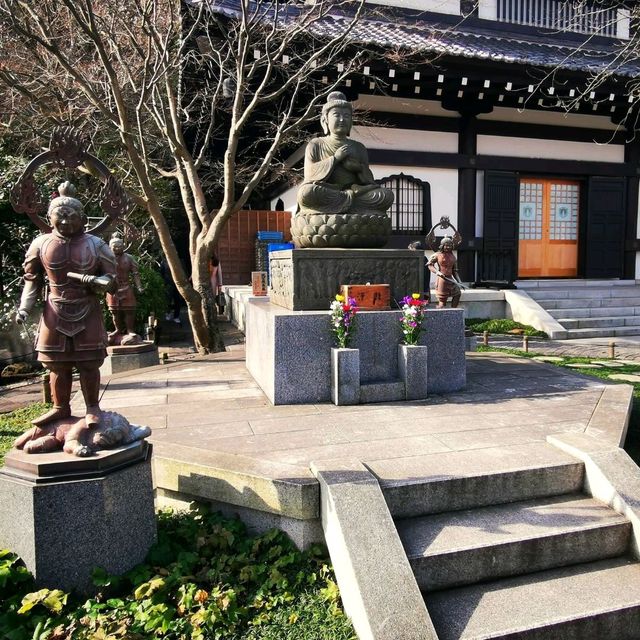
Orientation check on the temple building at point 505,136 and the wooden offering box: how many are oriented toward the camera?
2

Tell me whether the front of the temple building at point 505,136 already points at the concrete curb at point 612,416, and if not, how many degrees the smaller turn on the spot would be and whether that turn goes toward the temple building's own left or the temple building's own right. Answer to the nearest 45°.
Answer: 0° — it already faces it

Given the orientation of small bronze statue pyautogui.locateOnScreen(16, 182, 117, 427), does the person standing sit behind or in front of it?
behind

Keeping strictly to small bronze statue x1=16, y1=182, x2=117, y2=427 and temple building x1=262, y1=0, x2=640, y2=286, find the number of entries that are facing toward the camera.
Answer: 2

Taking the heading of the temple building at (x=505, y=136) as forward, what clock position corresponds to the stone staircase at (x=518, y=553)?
The stone staircase is roughly at 12 o'clock from the temple building.

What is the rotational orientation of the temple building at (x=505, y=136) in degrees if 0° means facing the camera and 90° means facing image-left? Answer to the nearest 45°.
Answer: approximately 0°

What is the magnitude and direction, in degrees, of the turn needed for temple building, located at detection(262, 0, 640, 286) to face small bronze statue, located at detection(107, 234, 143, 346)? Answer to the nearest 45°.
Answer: approximately 45° to its right

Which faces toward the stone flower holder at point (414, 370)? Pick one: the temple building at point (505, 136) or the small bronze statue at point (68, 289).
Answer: the temple building
